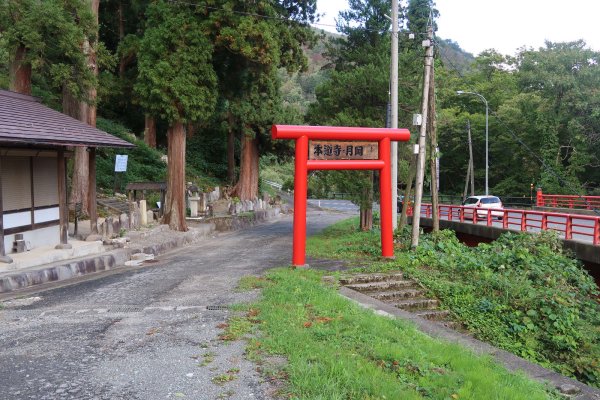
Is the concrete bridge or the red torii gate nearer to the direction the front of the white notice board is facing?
the red torii gate

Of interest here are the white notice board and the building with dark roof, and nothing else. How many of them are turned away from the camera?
0

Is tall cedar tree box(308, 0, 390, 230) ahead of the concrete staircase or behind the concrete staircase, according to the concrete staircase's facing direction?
behind

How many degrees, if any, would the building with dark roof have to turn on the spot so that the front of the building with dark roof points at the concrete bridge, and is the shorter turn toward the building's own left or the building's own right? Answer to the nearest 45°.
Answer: approximately 45° to the building's own left

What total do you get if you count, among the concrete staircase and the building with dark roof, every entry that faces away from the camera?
0

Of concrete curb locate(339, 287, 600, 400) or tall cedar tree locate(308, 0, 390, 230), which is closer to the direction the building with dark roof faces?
the concrete curb

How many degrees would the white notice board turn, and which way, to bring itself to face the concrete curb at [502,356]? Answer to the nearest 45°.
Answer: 0° — it already faces it
